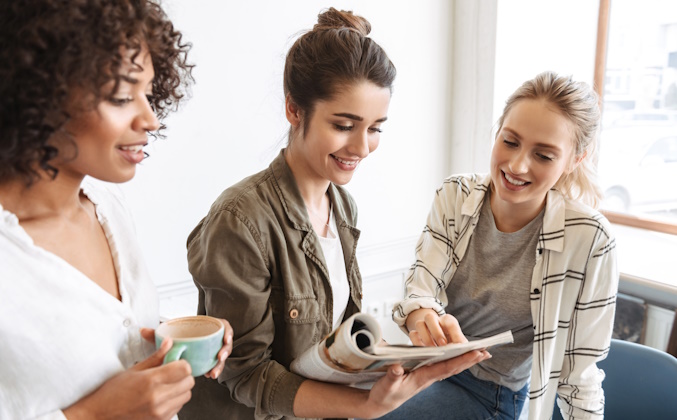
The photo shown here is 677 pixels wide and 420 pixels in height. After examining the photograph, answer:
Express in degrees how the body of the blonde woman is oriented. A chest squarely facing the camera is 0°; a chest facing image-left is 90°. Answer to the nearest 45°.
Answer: approximately 45°

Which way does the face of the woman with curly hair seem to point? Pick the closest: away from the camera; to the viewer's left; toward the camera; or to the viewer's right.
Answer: to the viewer's right

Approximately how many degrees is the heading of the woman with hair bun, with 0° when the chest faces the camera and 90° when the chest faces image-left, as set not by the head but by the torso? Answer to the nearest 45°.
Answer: approximately 315°

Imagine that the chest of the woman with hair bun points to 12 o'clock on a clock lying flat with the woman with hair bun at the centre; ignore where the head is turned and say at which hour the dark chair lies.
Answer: The dark chair is roughly at 10 o'clock from the woman with hair bun.

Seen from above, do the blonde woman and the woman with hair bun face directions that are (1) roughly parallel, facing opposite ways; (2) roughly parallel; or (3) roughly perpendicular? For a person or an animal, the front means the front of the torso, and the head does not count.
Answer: roughly perpendicular

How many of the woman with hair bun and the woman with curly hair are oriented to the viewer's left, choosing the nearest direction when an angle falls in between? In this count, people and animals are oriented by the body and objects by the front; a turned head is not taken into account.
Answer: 0

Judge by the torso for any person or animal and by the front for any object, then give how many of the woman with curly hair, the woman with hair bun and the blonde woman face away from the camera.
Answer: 0

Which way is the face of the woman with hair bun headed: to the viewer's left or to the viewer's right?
to the viewer's right

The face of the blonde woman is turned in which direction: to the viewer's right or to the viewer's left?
to the viewer's left
